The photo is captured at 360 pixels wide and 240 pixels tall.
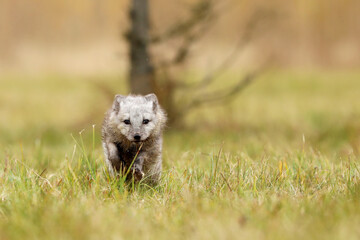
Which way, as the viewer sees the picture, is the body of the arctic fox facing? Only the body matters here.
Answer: toward the camera

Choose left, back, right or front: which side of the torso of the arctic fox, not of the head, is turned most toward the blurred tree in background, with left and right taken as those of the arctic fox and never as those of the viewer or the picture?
back
